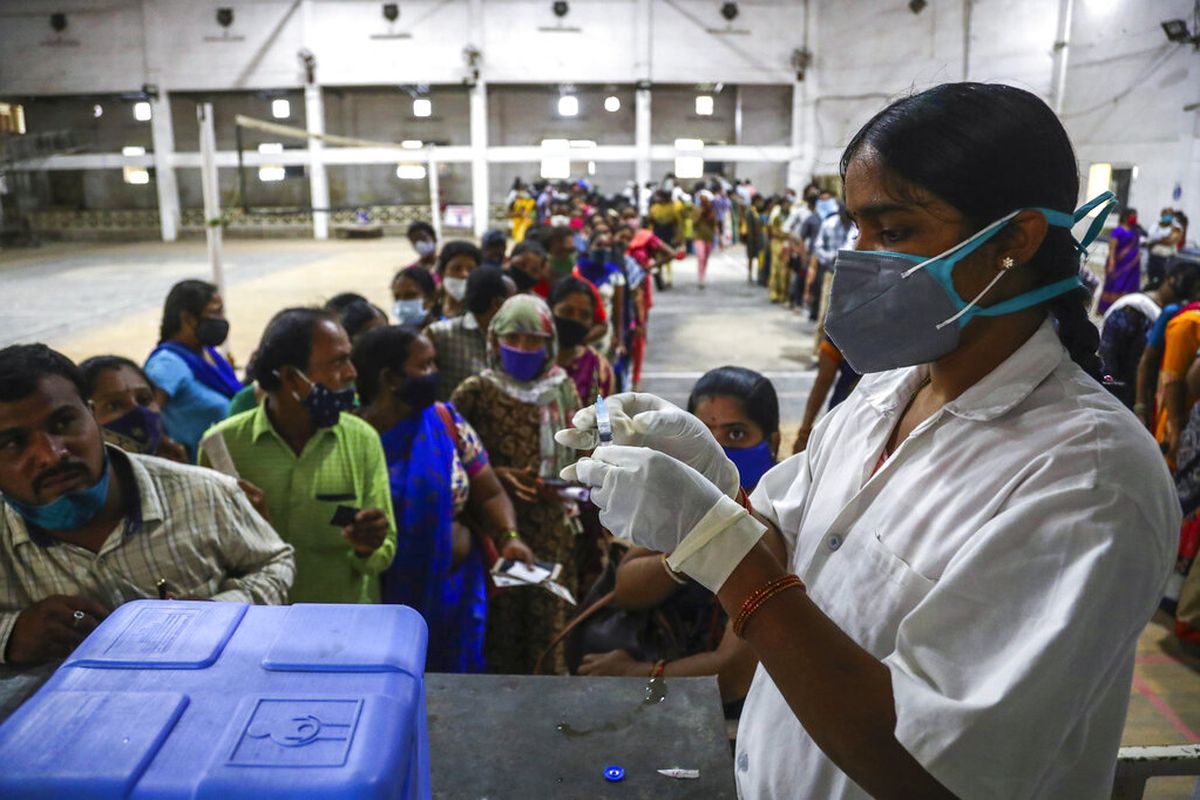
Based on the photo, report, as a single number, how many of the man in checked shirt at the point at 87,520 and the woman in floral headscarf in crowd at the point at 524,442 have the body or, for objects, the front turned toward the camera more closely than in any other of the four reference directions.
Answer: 2

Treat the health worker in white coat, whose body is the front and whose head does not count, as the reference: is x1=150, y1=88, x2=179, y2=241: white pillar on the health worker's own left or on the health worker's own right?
on the health worker's own right

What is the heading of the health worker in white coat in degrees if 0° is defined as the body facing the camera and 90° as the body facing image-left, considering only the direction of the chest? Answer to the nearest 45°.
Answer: approximately 45°

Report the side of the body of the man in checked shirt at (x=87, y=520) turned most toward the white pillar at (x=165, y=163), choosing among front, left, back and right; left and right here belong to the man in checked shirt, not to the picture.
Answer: back

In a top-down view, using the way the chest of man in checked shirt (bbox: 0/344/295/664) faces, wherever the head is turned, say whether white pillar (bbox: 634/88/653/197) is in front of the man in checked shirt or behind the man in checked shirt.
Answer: behind

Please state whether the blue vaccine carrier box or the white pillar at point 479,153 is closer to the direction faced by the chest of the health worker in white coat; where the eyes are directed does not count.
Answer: the blue vaccine carrier box

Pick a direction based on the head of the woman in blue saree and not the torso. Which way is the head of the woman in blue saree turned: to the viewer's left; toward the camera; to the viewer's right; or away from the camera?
to the viewer's right

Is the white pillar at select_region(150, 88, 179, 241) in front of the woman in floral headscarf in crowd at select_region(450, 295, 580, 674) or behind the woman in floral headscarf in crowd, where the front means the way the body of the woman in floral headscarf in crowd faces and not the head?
behind

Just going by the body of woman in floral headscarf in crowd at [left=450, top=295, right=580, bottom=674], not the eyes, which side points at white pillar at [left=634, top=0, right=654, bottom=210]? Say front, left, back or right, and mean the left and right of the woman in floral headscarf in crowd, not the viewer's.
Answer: back

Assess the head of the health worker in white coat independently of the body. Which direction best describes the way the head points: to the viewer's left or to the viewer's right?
to the viewer's left
